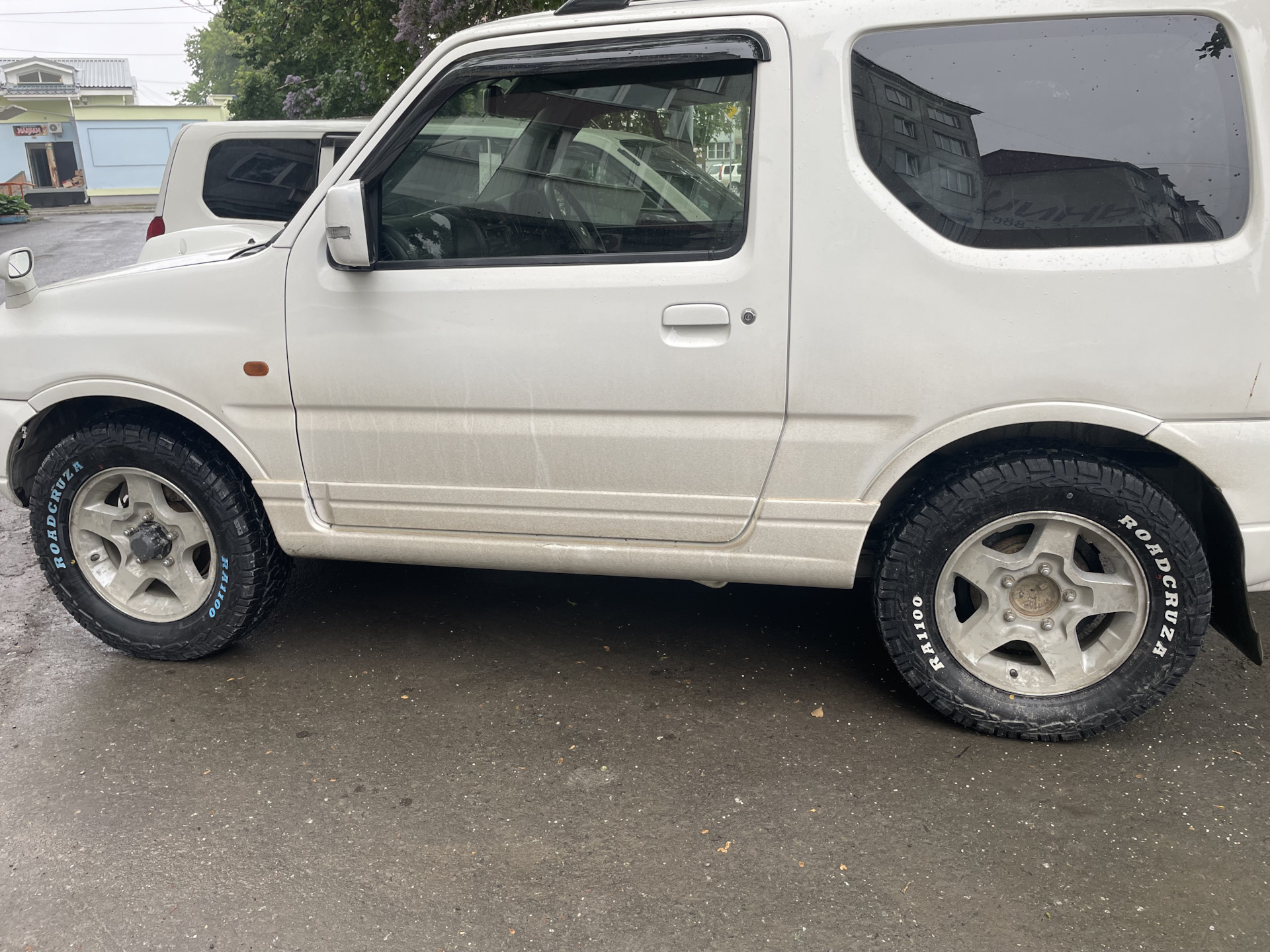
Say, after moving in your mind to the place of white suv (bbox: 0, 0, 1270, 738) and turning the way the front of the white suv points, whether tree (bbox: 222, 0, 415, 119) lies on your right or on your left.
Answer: on your right

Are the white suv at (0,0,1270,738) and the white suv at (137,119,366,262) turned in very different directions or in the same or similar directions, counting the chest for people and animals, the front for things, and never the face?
very different directions

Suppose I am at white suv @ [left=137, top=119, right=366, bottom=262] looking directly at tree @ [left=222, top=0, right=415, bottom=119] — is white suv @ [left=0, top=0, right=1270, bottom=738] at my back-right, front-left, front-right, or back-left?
back-right

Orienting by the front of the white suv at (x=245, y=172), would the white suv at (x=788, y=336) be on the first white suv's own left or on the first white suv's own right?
on the first white suv's own right

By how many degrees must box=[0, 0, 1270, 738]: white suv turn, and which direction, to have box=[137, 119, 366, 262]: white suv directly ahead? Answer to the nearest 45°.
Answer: approximately 45° to its right

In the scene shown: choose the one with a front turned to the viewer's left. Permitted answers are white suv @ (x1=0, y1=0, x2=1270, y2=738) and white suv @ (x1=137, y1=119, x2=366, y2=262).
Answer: white suv @ (x1=0, y1=0, x2=1270, y2=738)

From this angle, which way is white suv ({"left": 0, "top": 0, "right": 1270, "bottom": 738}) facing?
to the viewer's left
